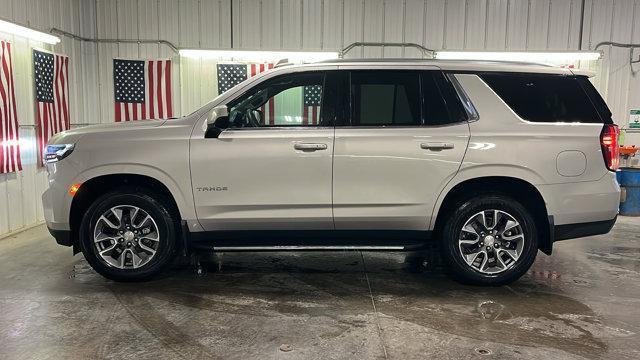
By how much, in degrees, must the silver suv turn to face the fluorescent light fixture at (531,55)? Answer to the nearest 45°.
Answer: approximately 135° to its right

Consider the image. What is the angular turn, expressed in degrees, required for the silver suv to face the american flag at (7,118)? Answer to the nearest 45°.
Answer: approximately 45° to its right

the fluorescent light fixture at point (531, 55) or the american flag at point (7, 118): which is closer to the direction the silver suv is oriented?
the american flag

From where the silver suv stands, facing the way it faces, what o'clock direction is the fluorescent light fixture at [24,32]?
The fluorescent light fixture is roughly at 1 o'clock from the silver suv.

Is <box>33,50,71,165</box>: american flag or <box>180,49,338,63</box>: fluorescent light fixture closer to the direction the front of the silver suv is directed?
the american flag

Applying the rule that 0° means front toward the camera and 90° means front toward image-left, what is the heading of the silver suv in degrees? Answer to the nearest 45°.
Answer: approximately 90°

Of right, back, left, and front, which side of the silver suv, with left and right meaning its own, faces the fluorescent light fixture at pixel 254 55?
right

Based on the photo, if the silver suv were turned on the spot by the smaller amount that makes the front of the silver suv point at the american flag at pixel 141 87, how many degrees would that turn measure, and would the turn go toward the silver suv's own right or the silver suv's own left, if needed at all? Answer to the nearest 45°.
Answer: approximately 45° to the silver suv's own right

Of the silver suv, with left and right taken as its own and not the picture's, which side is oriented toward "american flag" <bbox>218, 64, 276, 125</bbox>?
right

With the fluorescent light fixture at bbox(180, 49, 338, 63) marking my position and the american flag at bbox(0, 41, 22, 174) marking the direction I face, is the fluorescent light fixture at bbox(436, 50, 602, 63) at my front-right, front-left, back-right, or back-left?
back-left
